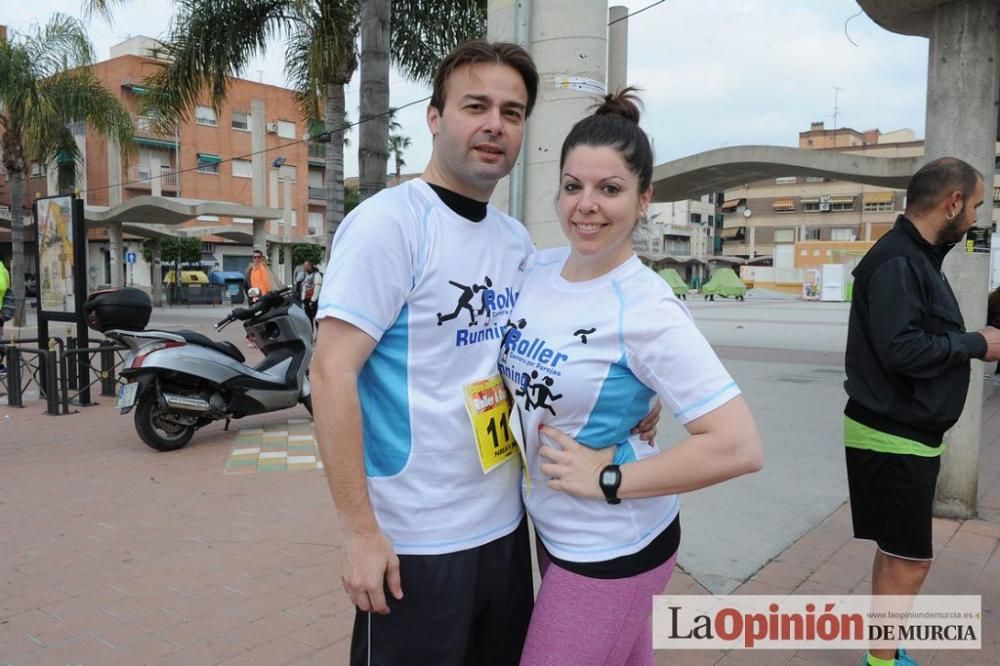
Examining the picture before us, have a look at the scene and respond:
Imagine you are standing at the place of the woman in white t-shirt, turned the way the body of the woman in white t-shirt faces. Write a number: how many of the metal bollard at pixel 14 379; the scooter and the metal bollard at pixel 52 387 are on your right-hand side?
3

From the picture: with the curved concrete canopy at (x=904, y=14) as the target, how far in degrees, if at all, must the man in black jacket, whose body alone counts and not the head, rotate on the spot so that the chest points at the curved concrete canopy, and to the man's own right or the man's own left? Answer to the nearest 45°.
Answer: approximately 90° to the man's own left

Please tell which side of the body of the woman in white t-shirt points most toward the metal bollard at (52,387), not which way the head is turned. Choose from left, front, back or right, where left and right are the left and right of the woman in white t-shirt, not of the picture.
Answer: right

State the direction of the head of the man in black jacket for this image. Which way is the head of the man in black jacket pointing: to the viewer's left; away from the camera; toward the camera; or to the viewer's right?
to the viewer's right

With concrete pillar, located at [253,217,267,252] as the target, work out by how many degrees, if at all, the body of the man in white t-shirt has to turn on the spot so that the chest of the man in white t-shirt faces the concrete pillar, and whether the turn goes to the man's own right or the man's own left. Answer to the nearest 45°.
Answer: approximately 135° to the man's own left

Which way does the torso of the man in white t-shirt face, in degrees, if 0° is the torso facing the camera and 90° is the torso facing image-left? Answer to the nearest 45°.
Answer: approximately 315°

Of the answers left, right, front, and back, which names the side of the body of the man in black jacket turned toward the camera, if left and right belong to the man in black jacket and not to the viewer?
right

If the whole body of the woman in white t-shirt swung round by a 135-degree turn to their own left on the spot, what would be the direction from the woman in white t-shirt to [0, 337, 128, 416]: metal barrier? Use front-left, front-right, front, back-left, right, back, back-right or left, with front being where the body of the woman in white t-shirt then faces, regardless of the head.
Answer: back-left

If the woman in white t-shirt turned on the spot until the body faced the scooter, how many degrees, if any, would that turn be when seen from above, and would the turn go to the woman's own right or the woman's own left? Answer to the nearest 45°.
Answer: approximately 90° to the woman's own right

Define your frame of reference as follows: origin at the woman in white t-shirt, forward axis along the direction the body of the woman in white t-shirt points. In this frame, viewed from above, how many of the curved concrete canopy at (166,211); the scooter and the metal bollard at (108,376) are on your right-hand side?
3

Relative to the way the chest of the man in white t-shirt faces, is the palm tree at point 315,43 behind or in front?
behind

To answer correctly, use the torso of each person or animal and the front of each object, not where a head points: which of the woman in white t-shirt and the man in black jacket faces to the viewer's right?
the man in black jacket

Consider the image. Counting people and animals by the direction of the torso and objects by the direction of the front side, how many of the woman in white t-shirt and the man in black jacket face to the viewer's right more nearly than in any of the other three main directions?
1
